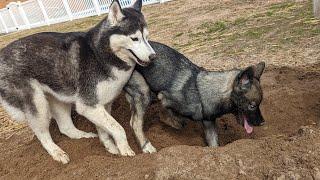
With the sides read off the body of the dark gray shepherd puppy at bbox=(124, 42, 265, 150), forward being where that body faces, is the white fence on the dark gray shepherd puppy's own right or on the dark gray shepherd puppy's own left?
on the dark gray shepherd puppy's own left

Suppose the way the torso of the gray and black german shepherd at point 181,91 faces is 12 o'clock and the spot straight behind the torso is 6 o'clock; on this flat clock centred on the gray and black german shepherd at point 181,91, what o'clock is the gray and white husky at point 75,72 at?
the gray and white husky at point 75,72 is roughly at 6 o'clock from the gray and black german shepherd at point 181,91.

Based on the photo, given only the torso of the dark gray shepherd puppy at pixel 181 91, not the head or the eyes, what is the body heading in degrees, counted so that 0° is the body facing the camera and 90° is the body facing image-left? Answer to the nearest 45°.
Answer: approximately 270°
